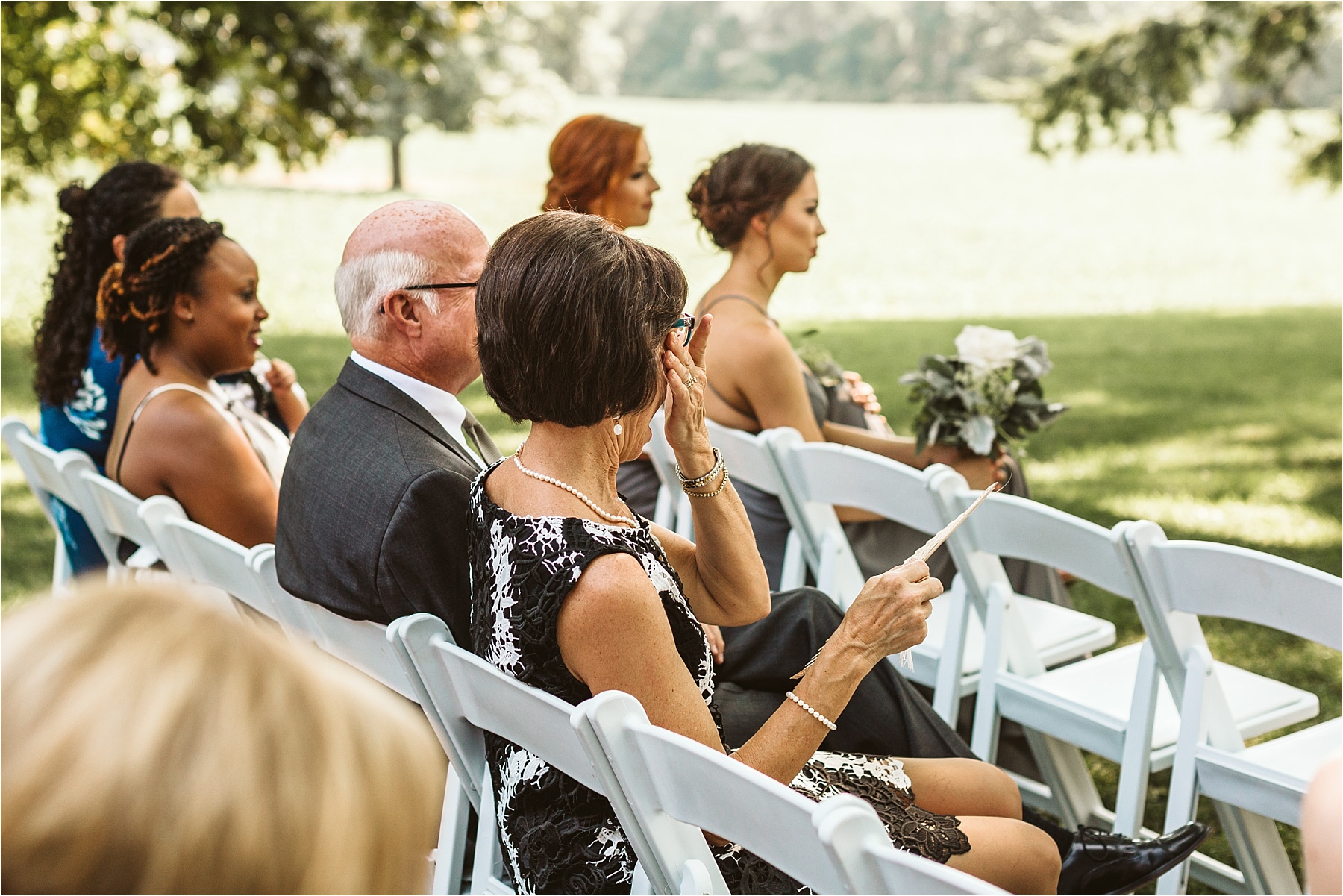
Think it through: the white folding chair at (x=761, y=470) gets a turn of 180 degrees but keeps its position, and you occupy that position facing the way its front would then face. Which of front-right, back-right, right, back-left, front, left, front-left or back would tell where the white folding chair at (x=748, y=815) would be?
front-left

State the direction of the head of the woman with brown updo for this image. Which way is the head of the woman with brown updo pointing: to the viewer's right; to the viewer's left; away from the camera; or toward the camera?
to the viewer's right

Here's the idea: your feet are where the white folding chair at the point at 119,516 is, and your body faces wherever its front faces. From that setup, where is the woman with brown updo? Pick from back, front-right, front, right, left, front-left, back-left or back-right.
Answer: front-right

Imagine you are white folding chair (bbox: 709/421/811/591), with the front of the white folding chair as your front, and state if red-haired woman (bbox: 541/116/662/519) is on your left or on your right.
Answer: on your left

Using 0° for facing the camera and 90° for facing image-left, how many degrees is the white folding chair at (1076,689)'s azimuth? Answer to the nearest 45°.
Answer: approximately 225°

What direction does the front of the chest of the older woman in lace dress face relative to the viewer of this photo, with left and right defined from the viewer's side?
facing away from the viewer and to the right of the viewer

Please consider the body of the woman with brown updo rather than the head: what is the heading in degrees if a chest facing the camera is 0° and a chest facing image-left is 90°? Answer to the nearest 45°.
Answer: approximately 270°

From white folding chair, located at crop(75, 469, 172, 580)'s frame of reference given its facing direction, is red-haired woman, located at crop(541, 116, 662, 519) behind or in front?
in front

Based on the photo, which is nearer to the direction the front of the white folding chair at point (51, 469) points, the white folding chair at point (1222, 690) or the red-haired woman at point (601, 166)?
the red-haired woman

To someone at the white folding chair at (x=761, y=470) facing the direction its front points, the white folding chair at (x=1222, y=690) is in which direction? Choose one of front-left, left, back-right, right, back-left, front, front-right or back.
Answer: right

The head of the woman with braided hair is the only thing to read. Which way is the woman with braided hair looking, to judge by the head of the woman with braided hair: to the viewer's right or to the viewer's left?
to the viewer's right

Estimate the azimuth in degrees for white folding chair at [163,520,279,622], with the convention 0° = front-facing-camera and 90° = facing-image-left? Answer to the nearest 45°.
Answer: approximately 225°
